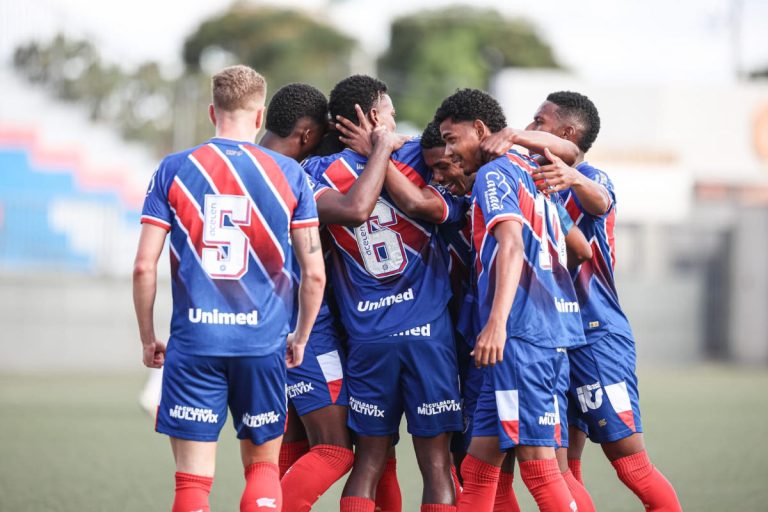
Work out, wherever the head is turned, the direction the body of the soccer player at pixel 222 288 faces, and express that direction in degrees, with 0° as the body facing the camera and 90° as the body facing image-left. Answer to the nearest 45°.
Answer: approximately 180°

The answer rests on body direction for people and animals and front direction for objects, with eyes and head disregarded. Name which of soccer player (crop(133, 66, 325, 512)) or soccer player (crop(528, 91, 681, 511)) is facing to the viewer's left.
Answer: soccer player (crop(528, 91, 681, 511))

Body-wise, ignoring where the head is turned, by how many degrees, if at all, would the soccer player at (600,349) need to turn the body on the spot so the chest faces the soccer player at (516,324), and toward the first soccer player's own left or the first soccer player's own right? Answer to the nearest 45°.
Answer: approximately 45° to the first soccer player's own left

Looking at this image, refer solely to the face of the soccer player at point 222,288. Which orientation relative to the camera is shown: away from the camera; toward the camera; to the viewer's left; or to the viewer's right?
away from the camera

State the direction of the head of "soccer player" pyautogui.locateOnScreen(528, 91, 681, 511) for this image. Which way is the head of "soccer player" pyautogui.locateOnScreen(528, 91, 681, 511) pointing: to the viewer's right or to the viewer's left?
to the viewer's left

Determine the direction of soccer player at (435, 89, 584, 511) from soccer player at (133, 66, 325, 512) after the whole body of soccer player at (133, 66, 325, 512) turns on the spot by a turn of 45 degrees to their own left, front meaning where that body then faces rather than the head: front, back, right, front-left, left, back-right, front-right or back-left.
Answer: back-right

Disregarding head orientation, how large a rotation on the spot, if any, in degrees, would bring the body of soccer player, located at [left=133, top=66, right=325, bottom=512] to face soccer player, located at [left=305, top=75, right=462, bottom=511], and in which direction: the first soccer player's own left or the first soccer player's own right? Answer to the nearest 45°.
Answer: approximately 45° to the first soccer player's own right

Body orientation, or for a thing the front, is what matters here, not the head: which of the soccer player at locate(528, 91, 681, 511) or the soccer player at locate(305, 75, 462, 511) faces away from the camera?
the soccer player at locate(305, 75, 462, 511)

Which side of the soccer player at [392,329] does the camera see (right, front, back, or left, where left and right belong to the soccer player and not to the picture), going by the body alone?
back

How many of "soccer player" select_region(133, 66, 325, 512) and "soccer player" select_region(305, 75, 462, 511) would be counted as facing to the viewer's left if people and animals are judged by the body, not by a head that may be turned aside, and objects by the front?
0

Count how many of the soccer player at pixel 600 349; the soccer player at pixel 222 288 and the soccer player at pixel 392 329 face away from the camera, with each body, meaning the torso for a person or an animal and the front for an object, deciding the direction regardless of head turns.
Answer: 2

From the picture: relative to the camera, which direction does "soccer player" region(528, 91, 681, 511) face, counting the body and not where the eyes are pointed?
to the viewer's left

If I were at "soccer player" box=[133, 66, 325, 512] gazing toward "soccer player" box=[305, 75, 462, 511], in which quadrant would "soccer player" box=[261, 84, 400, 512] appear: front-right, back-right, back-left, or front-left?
front-left

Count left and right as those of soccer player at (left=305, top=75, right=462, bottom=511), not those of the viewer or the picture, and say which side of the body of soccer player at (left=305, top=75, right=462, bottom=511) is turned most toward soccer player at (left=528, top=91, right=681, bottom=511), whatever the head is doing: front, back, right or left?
right

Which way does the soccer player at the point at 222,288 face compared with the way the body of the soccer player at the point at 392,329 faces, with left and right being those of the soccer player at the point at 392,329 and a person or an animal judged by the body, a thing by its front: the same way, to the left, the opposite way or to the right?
the same way

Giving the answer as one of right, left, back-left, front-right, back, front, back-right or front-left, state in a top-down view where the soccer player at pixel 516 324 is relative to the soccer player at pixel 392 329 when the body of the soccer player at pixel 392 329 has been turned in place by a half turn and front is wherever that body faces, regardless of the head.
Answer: front-left

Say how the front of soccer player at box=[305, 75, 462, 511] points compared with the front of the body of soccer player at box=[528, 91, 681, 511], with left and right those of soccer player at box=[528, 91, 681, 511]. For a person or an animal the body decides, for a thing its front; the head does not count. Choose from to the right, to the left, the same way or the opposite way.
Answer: to the right

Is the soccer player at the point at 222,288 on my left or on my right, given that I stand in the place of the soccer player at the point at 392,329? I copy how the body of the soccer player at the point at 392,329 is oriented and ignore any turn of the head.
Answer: on my left

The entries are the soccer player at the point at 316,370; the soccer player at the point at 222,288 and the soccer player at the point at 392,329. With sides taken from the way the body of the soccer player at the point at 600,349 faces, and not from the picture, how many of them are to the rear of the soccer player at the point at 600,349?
0
